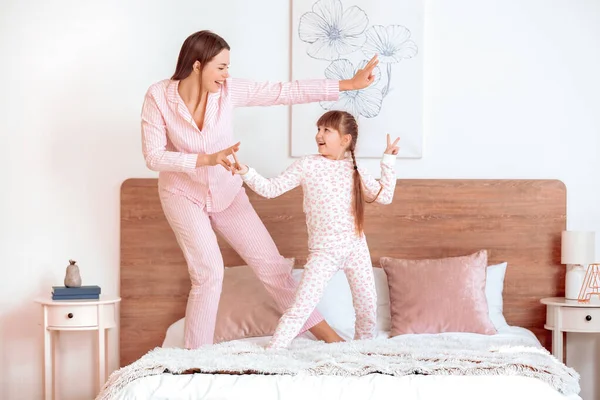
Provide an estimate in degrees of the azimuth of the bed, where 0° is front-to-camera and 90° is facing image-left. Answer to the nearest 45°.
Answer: approximately 0°

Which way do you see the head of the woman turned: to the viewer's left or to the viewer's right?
to the viewer's right

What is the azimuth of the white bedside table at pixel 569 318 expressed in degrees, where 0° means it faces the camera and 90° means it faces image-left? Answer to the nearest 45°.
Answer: approximately 0°

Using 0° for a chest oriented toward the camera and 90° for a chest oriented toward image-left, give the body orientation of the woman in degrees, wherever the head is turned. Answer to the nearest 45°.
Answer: approximately 315°

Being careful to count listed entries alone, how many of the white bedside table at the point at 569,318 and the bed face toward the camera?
2

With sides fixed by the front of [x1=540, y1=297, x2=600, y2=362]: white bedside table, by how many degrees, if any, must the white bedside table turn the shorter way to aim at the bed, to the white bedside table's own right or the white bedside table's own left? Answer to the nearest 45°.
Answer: approximately 90° to the white bedside table's own right

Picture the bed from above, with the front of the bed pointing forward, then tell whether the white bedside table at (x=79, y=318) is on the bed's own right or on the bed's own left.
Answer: on the bed's own right

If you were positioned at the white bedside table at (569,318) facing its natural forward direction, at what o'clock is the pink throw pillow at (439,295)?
The pink throw pillow is roughly at 2 o'clock from the white bedside table.

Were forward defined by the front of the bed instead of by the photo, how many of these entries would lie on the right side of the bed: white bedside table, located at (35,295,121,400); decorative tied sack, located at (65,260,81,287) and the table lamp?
2
